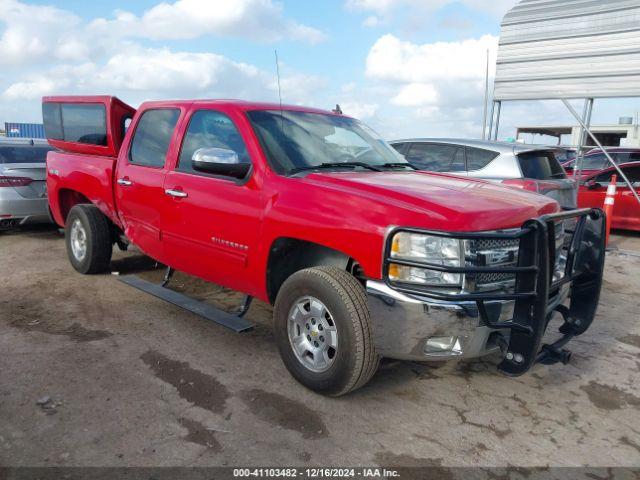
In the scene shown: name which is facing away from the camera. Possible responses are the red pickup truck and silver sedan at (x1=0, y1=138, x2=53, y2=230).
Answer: the silver sedan

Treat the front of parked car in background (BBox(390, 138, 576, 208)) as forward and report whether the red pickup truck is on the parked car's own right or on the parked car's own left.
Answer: on the parked car's own left

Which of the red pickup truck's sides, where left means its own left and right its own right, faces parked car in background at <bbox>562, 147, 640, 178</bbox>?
left

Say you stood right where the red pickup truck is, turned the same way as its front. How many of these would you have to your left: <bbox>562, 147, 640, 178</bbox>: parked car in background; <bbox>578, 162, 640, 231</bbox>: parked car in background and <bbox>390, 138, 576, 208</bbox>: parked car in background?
3

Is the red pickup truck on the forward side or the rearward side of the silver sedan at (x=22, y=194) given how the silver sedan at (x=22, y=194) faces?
on the rearward side

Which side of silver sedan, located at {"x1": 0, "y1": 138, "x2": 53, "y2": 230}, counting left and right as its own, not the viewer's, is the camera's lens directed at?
back

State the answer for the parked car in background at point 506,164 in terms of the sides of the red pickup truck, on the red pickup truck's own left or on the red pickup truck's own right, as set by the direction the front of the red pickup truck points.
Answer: on the red pickup truck's own left

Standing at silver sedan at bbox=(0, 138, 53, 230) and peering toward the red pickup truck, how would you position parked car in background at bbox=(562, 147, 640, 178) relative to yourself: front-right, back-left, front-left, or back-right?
front-left

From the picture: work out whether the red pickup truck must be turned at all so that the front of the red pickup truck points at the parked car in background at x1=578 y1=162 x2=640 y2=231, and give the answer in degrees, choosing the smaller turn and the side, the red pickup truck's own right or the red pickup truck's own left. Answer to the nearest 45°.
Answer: approximately 90° to the red pickup truck's own left

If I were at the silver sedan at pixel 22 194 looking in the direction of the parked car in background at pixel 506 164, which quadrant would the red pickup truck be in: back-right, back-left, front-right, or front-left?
front-right

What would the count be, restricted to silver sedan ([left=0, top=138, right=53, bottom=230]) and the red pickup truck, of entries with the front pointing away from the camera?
1

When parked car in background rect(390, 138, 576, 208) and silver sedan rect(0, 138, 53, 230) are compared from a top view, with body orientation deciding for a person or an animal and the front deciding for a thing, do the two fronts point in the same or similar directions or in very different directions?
same or similar directions

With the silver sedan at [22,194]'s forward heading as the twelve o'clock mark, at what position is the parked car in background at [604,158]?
The parked car in background is roughly at 3 o'clock from the silver sedan.
